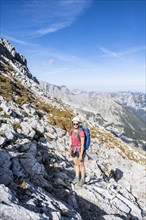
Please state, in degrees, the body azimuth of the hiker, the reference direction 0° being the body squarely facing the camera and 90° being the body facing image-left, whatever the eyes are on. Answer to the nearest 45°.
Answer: approximately 45°
